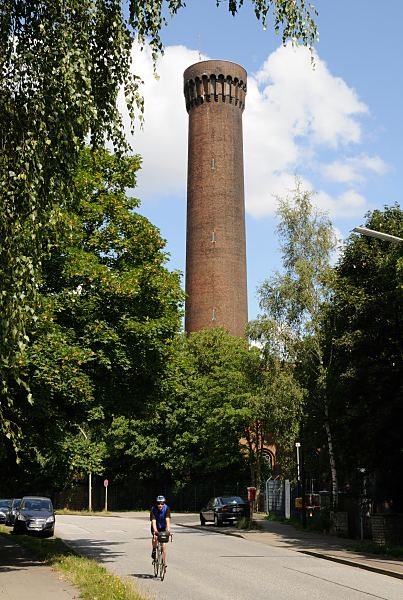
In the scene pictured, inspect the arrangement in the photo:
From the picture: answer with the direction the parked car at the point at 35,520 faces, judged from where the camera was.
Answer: facing the viewer

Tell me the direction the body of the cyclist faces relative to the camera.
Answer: toward the camera

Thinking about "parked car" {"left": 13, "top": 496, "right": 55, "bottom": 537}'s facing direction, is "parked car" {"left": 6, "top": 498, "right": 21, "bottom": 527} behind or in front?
behind

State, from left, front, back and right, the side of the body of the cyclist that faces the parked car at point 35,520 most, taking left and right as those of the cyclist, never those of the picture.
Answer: back

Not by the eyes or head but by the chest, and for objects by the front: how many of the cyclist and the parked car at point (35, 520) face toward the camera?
2

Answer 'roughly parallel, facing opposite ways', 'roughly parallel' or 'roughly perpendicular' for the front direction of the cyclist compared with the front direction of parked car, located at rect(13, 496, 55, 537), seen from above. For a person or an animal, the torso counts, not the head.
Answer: roughly parallel

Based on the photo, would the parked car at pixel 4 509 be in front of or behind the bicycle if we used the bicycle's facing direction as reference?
behind

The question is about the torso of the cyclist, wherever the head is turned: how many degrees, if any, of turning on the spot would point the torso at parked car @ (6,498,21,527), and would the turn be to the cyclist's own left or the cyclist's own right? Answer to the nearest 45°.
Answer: approximately 180°

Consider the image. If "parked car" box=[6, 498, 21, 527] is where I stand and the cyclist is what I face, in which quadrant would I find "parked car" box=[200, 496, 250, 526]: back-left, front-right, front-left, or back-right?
front-left

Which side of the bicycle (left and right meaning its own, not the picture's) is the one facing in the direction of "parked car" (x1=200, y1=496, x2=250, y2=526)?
back

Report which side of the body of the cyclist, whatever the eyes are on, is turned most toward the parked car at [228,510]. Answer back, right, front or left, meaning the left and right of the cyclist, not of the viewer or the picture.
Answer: back

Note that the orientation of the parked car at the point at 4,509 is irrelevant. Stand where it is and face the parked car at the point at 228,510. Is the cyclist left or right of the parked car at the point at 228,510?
right

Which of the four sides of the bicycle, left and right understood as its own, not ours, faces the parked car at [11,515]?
back

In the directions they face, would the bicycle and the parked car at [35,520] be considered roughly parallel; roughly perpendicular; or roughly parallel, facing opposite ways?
roughly parallel

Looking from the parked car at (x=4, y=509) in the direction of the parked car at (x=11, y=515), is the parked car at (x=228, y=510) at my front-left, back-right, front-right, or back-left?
front-left

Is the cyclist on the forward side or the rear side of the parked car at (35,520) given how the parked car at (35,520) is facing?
on the forward side

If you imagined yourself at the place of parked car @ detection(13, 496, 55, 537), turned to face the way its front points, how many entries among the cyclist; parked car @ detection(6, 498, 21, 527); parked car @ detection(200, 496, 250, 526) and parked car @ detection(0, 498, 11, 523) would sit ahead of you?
1

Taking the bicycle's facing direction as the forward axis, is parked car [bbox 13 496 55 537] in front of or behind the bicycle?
behind

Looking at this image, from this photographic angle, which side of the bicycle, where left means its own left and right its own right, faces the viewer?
front
